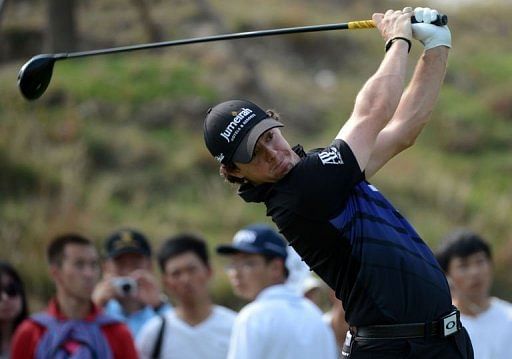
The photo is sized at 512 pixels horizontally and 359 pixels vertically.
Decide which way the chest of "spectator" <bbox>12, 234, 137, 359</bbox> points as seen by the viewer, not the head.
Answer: toward the camera

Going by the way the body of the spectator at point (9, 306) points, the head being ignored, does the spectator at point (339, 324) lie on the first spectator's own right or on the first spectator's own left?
on the first spectator's own left

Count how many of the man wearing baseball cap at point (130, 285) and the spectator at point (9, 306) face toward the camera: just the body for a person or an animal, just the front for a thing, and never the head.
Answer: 2

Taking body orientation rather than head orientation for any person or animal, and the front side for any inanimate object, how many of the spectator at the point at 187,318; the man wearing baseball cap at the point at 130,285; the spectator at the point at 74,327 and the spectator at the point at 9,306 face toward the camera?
4

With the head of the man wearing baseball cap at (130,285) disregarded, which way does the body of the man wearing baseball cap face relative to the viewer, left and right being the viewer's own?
facing the viewer

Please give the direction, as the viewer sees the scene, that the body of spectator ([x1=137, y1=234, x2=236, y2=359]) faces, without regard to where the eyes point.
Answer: toward the camera

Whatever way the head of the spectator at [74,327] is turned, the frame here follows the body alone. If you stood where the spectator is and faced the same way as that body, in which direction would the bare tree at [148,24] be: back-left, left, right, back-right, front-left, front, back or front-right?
back

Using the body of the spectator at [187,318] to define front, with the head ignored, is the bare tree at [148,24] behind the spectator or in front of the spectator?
behind

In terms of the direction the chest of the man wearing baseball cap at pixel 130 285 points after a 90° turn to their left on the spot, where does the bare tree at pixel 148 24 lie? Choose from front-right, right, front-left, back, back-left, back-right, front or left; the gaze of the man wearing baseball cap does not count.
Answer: left
